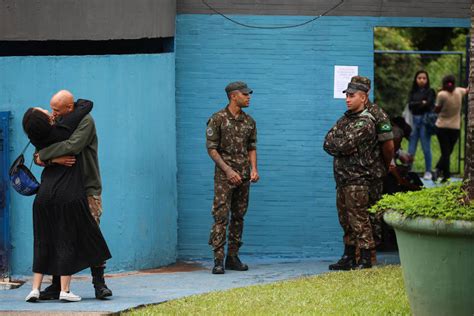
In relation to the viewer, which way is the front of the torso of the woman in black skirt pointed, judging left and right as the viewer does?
facing away from the viewer and to the right of the viewer

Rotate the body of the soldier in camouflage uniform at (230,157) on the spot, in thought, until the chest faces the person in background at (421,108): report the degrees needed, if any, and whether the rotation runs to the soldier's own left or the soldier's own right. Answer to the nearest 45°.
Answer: approximately 90° to the soldier's own left

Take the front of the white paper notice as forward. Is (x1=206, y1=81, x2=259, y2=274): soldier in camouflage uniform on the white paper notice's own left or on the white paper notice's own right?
on the white paper notice's own right

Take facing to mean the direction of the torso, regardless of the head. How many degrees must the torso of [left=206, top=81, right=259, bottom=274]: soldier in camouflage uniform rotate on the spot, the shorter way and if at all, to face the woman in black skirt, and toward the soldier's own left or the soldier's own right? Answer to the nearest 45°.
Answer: approximately 90° to the soldier's own right

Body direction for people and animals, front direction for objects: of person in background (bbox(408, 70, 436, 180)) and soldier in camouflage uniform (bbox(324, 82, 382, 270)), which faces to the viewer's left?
the soldier in camouflage uniform

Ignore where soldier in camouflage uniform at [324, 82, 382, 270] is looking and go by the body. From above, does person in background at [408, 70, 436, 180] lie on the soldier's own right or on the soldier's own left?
on the soldier's own right

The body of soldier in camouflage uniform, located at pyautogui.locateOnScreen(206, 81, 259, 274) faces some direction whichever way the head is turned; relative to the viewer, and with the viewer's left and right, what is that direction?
facing the viewer and to the right of the viewer

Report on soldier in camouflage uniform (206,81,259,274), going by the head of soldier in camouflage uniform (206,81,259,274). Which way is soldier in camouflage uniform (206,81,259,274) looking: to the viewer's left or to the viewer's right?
to the viewer's right

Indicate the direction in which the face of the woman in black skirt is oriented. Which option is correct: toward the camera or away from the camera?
away from the camera
